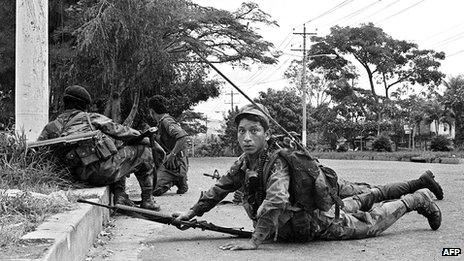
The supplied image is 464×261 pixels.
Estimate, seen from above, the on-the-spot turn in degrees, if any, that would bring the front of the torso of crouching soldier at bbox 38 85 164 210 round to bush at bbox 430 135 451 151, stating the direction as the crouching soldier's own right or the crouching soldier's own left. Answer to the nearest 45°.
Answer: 0° — they already face it

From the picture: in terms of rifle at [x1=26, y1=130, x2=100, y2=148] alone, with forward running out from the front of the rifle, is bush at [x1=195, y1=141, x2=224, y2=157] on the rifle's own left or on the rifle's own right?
on the rifle's own right

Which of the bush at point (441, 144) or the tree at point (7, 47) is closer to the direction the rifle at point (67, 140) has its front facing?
the tree

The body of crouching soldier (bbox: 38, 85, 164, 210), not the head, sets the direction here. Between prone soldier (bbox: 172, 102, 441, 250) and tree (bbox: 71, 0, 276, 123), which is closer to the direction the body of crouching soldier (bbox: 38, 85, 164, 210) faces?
the tree

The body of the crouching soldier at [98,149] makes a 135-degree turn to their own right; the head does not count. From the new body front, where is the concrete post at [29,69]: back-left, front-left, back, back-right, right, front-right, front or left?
back-right

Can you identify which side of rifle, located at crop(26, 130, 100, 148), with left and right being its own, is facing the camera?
left

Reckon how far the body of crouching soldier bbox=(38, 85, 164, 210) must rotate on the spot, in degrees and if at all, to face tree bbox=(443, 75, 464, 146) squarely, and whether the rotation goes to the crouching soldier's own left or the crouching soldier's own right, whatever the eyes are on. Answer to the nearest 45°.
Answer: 0° — they already face it

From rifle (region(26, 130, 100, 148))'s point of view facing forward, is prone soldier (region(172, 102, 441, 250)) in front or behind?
behind

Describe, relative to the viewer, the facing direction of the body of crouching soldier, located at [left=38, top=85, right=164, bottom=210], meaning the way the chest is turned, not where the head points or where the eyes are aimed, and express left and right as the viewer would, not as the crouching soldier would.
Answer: facing away from the viewer and to the right of the viewer

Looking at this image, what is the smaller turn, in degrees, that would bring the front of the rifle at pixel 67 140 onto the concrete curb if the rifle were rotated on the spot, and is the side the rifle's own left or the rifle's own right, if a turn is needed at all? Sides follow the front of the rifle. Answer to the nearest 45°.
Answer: approximately 90° to the rifle's own left
